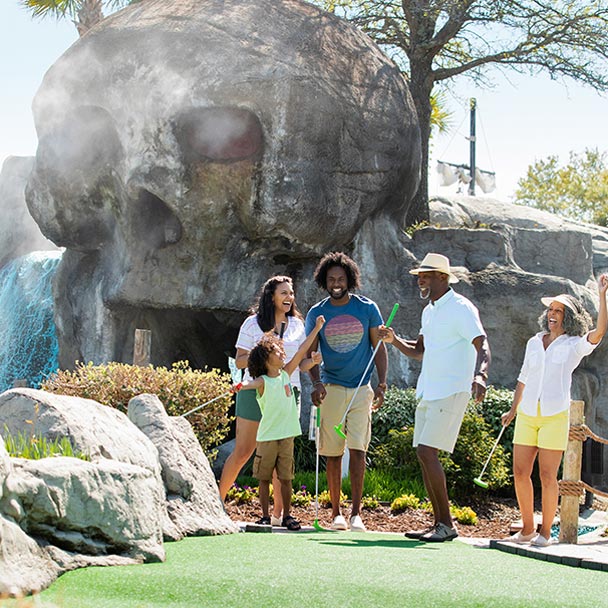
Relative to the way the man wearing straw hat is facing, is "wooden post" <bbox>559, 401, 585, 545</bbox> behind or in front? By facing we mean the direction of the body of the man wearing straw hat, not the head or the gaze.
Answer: behind

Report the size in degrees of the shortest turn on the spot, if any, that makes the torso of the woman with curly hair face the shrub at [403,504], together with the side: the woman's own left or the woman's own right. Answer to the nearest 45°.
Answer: approximately 90° to the woman's own left

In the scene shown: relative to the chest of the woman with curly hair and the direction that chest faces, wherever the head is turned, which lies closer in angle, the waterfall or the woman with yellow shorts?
the woman with yellow shorts

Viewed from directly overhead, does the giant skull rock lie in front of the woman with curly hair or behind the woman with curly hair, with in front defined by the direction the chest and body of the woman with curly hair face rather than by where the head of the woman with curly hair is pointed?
behind

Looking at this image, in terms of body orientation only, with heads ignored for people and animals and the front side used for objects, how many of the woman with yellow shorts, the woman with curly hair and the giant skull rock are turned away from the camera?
0

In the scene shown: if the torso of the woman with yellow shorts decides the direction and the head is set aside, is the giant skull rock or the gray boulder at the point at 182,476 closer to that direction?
the gray boulder

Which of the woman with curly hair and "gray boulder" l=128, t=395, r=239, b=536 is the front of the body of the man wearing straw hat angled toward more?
the gray boulder

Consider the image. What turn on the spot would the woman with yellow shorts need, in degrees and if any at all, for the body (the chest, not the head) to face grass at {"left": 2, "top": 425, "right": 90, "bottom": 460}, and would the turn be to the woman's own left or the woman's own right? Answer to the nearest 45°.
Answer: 0° — they already face it

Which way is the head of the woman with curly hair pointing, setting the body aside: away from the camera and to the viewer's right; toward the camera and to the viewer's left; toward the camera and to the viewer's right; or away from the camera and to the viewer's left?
toward the camera and to the viewer's right

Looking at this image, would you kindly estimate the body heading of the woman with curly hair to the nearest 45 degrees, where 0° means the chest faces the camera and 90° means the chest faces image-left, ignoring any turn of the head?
approximately 315°

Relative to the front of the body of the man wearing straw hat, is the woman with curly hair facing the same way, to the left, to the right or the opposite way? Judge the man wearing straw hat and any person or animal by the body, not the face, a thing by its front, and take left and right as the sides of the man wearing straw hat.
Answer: to the left

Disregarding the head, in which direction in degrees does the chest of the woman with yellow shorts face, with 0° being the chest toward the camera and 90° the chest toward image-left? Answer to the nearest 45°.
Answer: approximately 45°

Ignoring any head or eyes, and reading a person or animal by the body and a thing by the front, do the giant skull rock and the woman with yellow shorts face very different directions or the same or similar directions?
same or similar directions

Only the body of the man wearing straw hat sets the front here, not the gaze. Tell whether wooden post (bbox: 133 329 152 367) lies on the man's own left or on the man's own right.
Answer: on the man's own right

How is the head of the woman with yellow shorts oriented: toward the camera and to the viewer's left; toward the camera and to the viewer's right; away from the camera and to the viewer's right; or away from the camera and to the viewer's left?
toward the camera and to the viewer's left

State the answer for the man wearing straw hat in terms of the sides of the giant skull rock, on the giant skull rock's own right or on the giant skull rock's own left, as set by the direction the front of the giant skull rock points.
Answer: on the giant skull rock's own left
